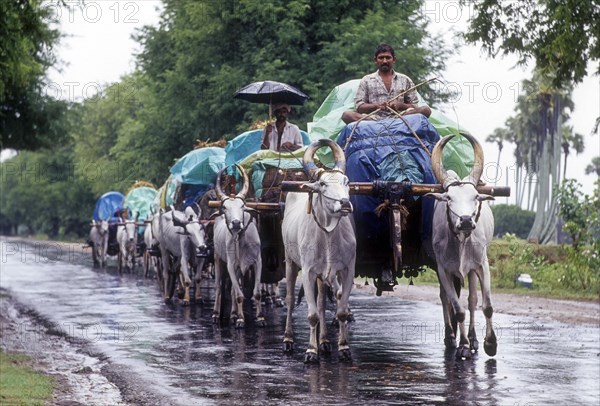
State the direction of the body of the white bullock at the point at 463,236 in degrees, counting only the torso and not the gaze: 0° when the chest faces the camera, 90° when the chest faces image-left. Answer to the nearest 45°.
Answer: approximately 0°

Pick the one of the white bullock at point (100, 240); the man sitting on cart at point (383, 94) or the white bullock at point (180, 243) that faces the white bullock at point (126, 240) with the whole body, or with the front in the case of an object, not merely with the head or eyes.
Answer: the white bullock at point (100, 240)

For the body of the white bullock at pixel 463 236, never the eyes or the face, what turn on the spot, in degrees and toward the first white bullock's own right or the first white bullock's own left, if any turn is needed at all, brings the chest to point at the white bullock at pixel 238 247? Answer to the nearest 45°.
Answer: approximately 135° to the first white bullock's own right

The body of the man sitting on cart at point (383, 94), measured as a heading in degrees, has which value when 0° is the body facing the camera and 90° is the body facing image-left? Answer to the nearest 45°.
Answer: approximately 0°

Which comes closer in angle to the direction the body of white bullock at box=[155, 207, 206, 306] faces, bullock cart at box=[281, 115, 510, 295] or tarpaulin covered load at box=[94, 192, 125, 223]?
the bullock cart

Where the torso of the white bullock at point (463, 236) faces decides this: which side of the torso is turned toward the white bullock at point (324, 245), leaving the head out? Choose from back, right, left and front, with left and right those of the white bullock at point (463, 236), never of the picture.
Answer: right

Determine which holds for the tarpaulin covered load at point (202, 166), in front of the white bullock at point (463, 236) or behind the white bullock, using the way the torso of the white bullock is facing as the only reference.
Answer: behind

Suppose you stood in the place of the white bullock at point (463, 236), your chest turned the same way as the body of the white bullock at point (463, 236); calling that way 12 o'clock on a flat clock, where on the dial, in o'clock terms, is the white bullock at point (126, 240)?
the white bullock at point (126, 240) is roughly at 5 o'clock from the white bullock at point (463, 236).

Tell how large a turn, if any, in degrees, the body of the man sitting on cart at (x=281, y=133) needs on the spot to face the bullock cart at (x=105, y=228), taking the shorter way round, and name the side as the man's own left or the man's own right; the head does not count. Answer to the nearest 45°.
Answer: approximately 180°

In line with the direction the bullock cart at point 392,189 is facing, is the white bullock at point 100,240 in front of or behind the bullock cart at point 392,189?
behind
